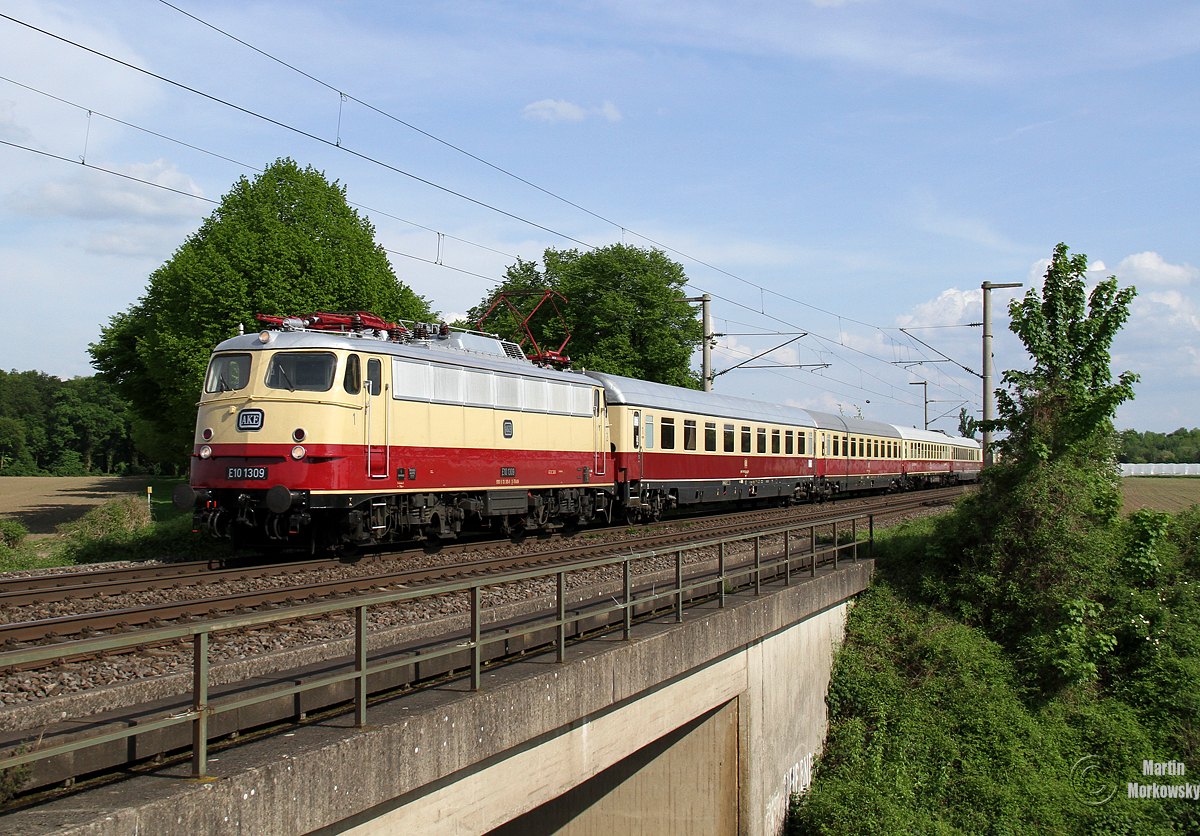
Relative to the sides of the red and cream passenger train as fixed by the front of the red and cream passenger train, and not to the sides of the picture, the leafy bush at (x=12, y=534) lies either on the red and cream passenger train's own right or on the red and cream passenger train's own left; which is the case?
on the red and cream passenger train's own right

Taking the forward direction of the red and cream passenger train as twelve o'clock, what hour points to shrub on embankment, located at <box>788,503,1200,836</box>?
The shrub on embankment is roughly at 8 o'clock from the red and cream passenger train.

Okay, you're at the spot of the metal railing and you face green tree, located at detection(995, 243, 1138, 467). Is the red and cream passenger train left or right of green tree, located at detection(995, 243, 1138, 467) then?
left

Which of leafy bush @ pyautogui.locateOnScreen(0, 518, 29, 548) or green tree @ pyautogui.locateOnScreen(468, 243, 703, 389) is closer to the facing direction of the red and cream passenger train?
the leafy bush

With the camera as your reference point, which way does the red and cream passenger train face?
facing the viewer and to the left of the viewer

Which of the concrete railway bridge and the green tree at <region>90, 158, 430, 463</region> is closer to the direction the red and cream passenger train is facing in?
the concrete railway bridge

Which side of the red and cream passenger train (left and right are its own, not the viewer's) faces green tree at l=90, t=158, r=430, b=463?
right

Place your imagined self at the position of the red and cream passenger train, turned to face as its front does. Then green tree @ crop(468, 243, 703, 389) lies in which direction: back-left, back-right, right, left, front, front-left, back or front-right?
back-right

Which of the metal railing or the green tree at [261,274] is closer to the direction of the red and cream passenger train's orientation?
the metal railing

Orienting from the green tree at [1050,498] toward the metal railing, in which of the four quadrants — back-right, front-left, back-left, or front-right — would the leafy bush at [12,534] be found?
front-right

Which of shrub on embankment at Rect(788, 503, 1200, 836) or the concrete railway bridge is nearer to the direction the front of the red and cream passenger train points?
the concrete railway bridge
